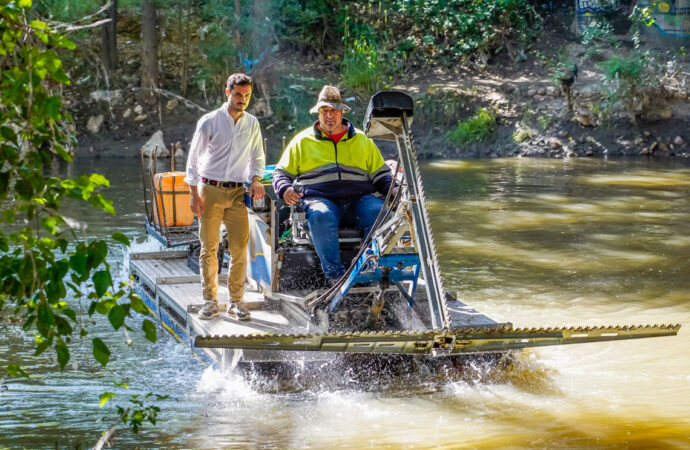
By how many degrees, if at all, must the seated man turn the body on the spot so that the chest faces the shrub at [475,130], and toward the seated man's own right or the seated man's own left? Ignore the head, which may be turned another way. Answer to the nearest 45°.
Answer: approximately 180°

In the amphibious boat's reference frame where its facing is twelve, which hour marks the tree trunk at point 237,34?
The tree trunk is roughly at 7 o'clock from the amphibious boat.

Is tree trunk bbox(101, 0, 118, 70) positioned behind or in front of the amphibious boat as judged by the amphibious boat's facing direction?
behind

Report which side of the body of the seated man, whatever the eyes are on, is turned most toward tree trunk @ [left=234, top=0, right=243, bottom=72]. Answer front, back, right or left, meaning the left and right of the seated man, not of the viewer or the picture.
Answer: back

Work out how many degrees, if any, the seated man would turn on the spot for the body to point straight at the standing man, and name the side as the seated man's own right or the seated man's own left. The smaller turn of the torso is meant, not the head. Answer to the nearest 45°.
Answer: approximately 45° to the seated man's own right

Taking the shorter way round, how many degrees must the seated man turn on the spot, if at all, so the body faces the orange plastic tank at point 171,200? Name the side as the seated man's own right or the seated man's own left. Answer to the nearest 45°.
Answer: approximately 135° to the seated man's own right

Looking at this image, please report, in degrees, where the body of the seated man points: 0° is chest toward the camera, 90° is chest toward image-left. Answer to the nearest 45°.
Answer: approximately 0°

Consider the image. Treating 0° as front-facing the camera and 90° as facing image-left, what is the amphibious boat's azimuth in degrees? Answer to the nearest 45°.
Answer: approximately 315°

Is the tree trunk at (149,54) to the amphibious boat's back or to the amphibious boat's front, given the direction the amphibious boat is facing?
to the back

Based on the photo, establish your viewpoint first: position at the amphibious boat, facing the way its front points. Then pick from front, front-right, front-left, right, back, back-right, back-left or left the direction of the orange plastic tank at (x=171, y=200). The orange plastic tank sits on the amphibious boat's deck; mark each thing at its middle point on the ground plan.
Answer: back

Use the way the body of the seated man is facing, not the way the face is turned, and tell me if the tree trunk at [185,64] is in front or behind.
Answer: behind

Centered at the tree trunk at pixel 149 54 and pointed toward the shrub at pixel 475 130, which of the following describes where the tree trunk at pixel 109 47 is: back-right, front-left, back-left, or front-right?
back-left
